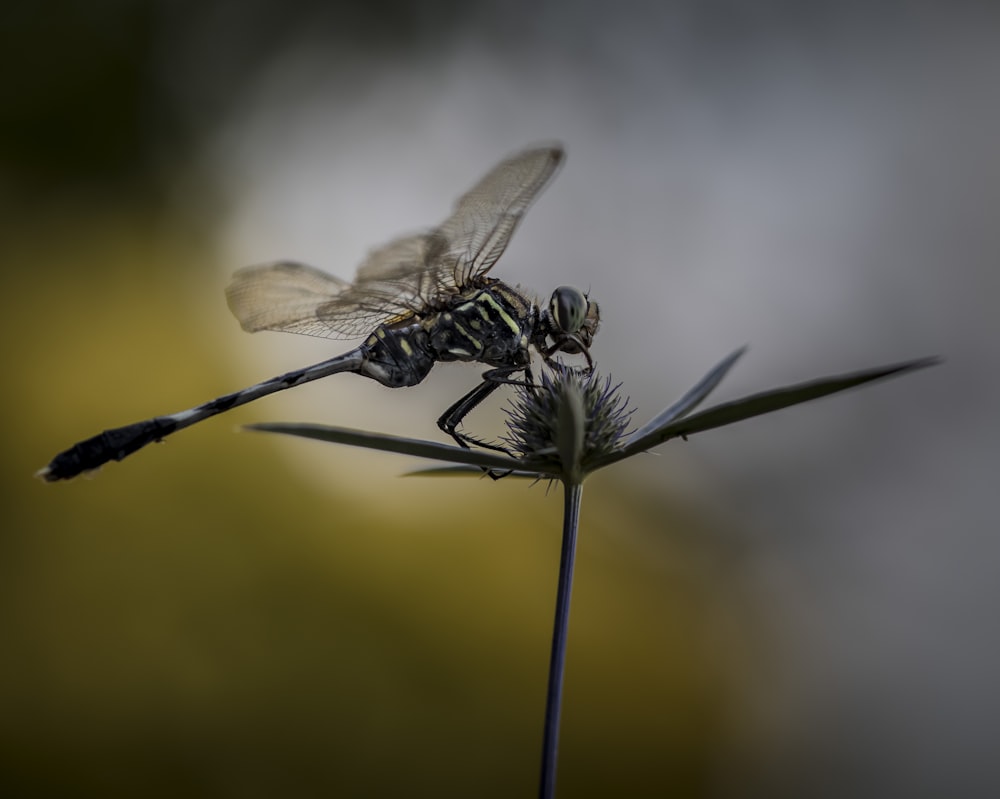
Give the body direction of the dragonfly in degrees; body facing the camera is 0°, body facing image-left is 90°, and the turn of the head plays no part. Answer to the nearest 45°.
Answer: approximately 270°
